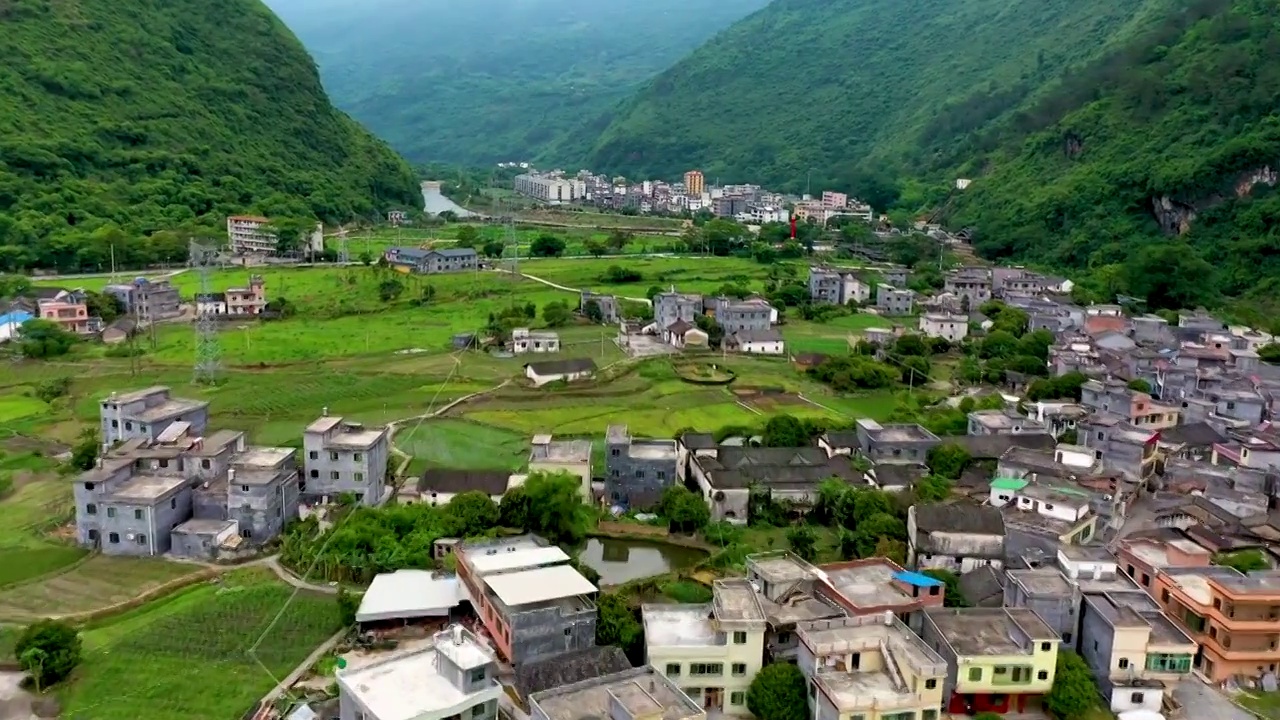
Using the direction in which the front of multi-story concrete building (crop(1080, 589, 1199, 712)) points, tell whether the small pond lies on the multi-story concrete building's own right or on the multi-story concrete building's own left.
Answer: on the multi-story concrete building's own right

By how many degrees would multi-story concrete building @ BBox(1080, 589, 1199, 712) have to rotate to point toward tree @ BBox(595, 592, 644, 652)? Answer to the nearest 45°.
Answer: approximately 45° to its right

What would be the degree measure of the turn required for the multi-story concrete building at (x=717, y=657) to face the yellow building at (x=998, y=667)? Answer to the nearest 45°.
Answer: approximately 90° to its left

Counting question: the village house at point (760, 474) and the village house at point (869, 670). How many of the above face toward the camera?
2

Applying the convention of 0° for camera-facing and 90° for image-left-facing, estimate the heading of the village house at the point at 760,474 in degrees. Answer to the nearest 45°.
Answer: approximately 0°

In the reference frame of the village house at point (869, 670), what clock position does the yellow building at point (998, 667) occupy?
The yellow building is roughly at 8 o'clock from the village house.

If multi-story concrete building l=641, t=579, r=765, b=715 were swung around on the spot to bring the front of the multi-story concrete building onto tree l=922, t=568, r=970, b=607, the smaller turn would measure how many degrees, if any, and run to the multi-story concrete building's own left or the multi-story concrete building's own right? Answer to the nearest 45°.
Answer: approximately 135° to the multi-story concrete building's own left

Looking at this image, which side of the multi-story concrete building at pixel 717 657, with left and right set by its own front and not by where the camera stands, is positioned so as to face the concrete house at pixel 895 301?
back

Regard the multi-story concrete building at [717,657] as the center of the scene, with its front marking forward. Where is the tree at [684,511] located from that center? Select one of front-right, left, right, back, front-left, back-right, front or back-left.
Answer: back

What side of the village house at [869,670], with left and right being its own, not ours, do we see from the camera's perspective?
front

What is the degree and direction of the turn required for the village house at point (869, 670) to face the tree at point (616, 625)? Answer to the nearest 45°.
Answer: approximately 90° to its right

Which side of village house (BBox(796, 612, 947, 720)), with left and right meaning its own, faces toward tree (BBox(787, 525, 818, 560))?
back

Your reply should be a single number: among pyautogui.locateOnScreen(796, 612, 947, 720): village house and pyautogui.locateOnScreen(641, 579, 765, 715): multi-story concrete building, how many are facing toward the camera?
2

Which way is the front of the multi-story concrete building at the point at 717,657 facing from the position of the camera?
facing the viewer

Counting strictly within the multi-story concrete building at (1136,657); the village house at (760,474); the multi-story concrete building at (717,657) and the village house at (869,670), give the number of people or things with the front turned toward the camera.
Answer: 4

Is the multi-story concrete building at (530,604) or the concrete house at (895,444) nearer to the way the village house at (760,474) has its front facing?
the multi-story concrete building

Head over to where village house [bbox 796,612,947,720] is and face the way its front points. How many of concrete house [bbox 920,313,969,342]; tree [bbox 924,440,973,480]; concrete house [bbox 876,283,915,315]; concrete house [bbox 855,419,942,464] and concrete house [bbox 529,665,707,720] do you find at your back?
4

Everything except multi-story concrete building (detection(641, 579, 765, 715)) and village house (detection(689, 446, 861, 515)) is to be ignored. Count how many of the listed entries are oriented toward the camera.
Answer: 2

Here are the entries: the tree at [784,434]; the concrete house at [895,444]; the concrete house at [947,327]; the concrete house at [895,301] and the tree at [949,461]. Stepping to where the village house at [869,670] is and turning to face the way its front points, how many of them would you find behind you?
5
